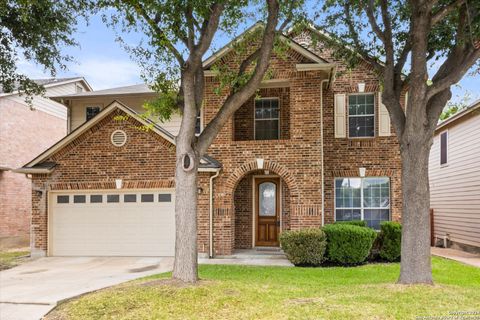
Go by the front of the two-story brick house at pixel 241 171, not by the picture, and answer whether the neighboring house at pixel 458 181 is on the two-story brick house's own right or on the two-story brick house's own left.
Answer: on the two-story brick house's own left

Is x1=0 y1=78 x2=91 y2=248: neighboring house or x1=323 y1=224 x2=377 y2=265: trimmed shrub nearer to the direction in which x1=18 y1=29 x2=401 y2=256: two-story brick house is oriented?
the trimmed shrub

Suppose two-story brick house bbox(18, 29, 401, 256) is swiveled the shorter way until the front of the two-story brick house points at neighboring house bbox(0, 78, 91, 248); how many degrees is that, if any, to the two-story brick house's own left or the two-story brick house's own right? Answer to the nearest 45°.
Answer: approximately 135° to the two-story brick house's own right

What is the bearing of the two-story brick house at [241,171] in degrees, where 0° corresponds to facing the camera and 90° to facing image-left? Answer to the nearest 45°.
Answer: approximately 0°

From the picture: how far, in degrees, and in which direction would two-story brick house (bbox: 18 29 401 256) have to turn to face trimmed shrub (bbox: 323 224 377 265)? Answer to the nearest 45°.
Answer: approximately 45° to its left

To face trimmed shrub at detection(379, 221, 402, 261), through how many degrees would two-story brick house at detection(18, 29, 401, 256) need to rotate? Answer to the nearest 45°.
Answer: approximately 45° to its left
